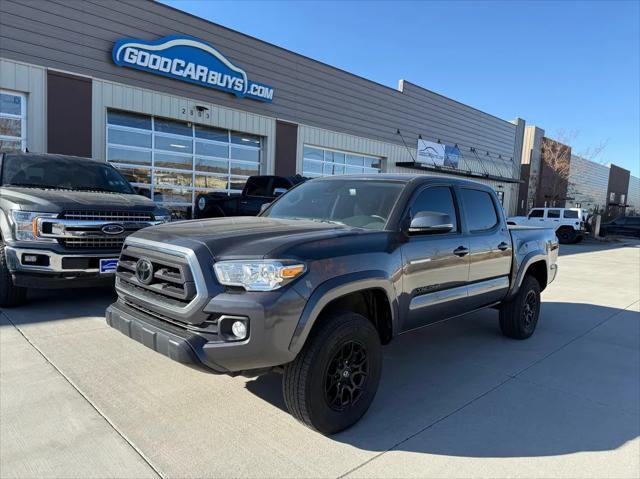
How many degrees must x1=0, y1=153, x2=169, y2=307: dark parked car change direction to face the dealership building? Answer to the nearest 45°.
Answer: approximately 135° to its left

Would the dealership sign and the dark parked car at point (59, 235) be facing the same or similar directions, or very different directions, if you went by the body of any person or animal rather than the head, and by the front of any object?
same or similar directions

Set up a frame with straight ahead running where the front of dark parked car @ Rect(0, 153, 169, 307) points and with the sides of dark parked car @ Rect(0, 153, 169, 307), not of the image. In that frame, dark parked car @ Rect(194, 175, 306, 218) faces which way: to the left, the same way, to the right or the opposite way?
to the right

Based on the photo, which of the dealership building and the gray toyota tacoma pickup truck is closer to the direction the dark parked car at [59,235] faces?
the gray toyota tacoma pickup truck

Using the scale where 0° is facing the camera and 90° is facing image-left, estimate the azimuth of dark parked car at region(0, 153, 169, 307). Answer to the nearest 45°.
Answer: approximately 315°

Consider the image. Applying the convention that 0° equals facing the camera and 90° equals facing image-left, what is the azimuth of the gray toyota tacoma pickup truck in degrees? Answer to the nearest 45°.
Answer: approximately 45°

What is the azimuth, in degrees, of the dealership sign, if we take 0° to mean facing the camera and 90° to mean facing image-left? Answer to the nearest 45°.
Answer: approximately 315°

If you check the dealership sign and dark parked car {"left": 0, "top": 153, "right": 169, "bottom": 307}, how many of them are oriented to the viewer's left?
0

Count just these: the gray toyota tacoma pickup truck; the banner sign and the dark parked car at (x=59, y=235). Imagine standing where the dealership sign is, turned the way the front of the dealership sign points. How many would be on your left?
1

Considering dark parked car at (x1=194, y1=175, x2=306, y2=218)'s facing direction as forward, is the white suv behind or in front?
behind

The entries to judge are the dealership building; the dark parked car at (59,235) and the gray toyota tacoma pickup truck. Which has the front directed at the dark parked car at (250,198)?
the dealership building
